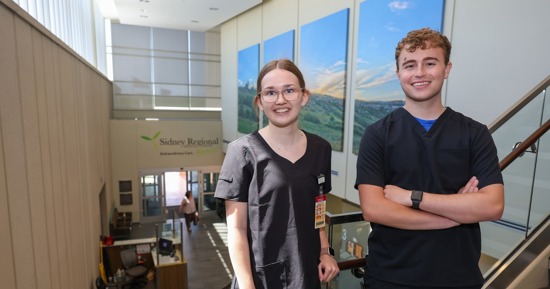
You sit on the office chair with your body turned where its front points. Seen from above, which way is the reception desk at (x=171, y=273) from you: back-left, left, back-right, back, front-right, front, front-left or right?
front

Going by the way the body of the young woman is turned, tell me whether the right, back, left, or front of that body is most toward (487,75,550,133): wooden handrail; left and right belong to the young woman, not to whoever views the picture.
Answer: left

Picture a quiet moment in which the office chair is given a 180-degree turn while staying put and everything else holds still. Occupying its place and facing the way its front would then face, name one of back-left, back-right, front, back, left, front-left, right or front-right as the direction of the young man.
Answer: back-left

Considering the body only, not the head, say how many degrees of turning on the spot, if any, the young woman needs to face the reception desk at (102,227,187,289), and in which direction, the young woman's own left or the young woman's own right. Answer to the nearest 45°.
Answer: approximately 180°

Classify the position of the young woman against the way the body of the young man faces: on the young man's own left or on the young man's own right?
on the young man's own right

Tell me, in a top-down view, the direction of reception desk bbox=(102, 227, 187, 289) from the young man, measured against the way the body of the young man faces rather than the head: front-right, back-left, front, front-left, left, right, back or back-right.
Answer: back-right

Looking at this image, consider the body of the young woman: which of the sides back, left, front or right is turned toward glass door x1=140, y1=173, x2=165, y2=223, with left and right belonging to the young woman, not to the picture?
back

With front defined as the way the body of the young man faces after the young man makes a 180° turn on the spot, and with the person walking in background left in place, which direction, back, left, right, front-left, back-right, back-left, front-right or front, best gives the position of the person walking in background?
front-left

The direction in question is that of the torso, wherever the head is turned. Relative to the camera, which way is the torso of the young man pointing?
toward the camera

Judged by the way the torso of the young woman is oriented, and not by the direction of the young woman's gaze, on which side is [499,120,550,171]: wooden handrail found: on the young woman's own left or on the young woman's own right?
on the young woman's own left

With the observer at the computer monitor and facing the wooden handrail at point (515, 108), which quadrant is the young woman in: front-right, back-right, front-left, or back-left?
front-right

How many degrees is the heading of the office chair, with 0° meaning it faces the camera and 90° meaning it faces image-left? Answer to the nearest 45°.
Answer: approximately 315°

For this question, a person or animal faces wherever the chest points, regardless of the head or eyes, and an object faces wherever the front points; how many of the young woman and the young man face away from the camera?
0

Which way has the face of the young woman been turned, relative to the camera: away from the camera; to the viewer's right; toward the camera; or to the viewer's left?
toward the camera
